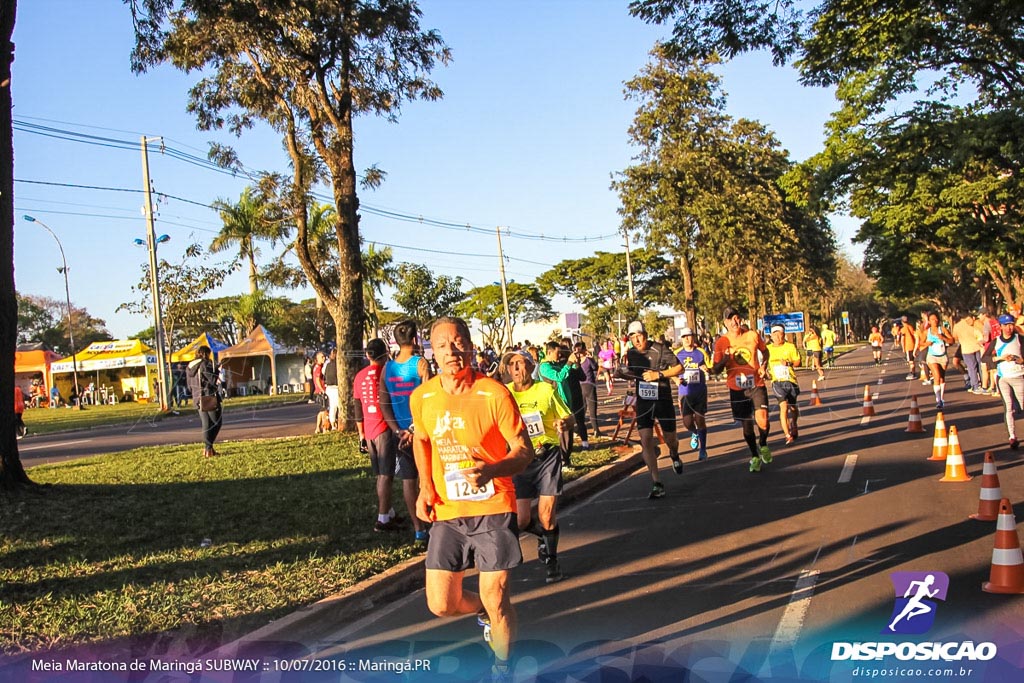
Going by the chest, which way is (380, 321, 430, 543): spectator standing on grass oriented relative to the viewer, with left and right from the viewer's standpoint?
facing away from the viewer

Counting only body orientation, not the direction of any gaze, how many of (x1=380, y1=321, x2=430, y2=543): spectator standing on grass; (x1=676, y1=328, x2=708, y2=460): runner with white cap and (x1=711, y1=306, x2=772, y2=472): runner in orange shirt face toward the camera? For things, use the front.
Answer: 2

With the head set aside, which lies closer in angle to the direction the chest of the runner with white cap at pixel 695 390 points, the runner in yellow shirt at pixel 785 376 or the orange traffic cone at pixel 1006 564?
the orange traffic cone

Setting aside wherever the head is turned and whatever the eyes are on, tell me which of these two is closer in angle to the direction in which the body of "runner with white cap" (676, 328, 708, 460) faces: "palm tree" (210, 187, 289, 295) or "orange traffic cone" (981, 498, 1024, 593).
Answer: the orange traffic cone

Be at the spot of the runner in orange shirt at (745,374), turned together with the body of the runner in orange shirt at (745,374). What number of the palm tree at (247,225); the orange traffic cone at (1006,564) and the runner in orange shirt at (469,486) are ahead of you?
2

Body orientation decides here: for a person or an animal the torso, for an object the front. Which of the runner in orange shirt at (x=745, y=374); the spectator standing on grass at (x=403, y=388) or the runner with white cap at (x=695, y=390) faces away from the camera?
the spectator standing on grass

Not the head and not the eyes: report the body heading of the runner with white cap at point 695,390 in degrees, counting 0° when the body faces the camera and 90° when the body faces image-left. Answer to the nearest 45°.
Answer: approximately 0°

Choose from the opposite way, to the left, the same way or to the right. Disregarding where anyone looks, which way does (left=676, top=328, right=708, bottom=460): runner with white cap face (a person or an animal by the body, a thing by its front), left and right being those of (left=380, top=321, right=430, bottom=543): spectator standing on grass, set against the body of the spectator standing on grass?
the opposite way

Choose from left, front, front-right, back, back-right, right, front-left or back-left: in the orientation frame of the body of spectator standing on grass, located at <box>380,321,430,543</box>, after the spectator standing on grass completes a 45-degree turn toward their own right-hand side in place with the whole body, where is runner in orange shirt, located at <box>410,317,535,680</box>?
back-right

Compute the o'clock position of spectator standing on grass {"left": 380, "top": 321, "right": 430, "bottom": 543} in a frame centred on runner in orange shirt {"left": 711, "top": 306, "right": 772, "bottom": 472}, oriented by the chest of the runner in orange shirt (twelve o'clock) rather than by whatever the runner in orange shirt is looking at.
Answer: The spectator standing on grass is roughly at 1 o'clock from the runner in orange shirt.
